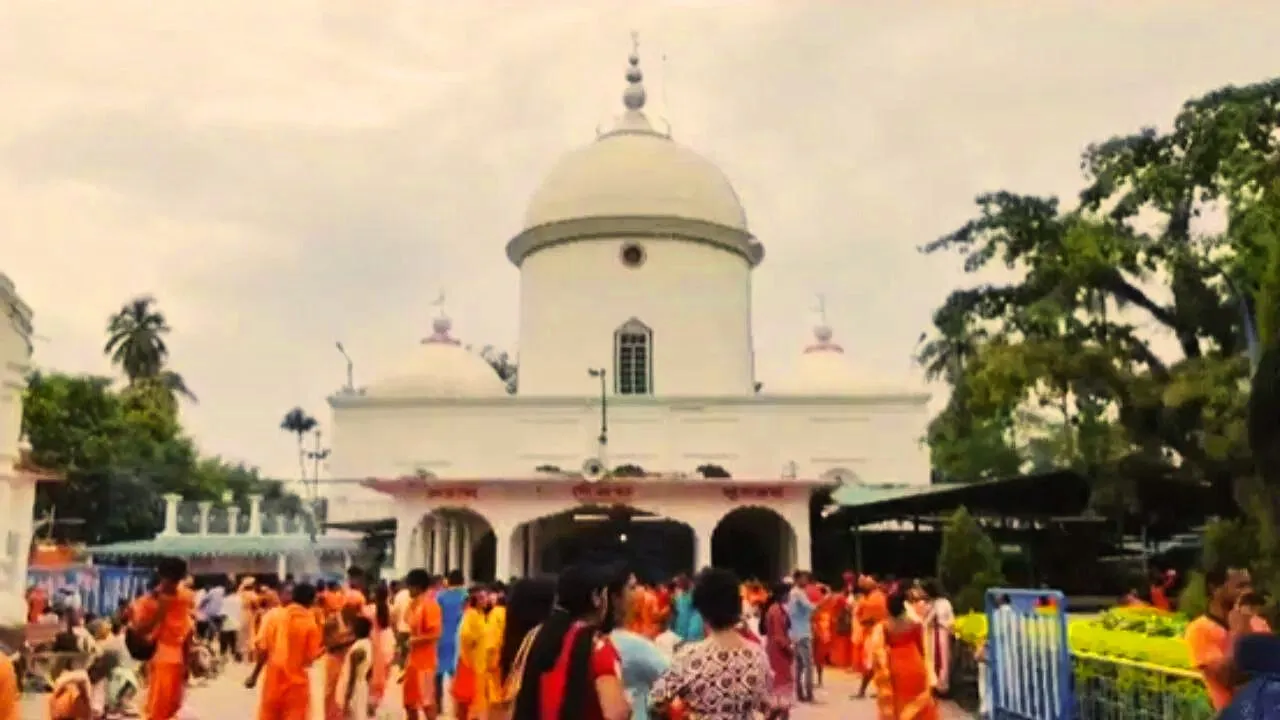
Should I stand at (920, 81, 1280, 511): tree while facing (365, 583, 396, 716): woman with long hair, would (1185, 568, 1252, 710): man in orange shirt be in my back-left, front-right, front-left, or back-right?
front-left

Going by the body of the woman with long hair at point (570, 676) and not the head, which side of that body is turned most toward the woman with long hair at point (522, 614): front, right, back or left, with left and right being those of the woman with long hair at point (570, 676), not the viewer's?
left

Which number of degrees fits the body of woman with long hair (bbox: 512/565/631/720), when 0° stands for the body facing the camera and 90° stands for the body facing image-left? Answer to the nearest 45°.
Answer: approximately 225°

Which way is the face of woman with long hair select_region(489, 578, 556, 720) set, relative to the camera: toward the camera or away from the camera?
away from the camera

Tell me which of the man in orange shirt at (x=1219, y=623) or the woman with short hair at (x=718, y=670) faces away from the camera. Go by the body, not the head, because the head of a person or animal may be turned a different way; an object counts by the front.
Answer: the woman with short hair

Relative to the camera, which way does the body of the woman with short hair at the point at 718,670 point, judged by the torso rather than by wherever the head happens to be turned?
away from the camera

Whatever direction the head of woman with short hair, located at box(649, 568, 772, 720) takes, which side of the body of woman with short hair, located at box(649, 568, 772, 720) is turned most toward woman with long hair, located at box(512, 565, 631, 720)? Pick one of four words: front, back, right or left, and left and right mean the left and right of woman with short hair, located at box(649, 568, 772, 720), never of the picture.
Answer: left

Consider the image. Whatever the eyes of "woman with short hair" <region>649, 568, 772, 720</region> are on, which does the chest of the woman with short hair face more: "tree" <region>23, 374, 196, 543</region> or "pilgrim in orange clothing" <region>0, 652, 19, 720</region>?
the tree
